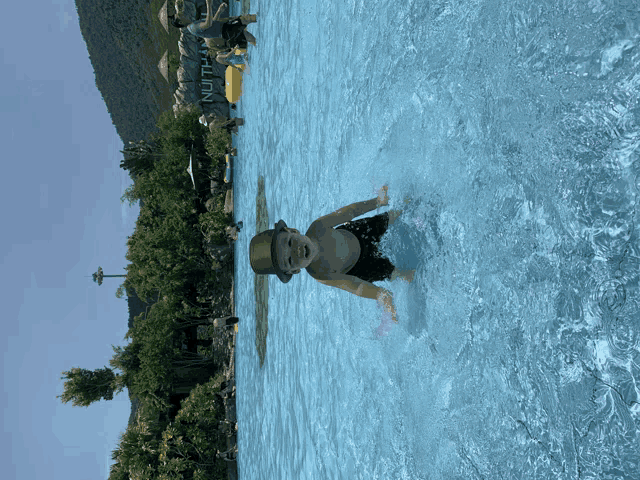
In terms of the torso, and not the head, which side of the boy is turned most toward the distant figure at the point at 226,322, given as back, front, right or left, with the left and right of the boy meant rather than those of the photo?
back

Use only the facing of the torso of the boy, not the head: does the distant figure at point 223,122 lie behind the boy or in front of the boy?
behind

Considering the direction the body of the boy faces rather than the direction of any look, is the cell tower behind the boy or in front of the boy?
behind

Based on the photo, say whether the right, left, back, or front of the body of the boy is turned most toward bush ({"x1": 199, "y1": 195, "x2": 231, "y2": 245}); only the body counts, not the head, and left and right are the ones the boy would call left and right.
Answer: back

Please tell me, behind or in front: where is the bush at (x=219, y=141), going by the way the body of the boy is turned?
behind

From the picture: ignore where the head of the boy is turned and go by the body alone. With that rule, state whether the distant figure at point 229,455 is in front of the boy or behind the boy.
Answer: behind

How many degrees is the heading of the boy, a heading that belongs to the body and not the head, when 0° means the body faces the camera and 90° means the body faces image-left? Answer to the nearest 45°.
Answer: approximately 0°

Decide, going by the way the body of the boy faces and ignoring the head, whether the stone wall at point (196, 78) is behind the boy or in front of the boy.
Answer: behind
